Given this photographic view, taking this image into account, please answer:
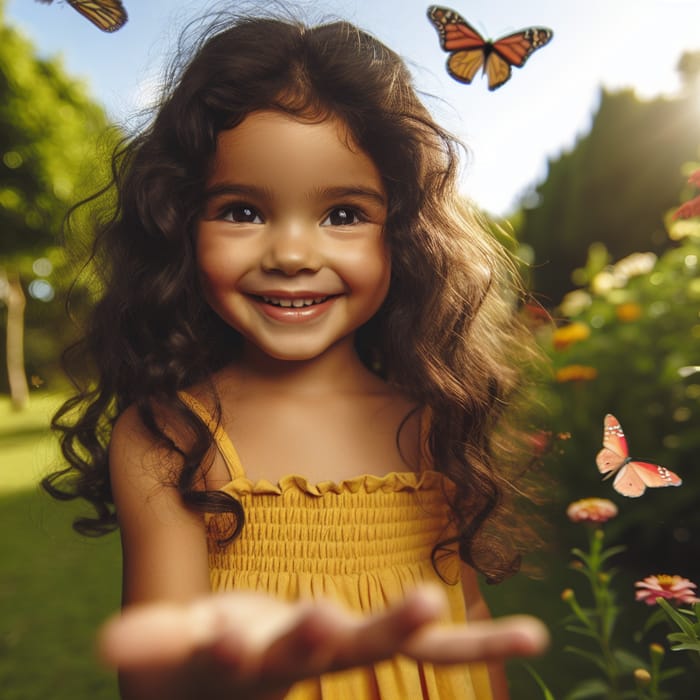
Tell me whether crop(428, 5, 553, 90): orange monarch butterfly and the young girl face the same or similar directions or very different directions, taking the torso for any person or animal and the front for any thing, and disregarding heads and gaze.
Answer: very different directions

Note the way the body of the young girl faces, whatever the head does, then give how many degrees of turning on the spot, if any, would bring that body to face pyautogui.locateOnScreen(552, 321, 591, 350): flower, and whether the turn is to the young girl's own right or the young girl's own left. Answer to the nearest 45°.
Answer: approximately 135° to the young girl's own left

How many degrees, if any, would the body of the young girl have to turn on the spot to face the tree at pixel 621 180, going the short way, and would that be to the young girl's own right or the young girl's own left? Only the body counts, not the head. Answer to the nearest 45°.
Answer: approximately 135° to the young girl's own left

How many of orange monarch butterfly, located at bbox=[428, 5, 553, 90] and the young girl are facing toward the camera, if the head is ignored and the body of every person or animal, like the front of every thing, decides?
1

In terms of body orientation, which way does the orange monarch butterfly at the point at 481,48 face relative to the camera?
away from the camera
